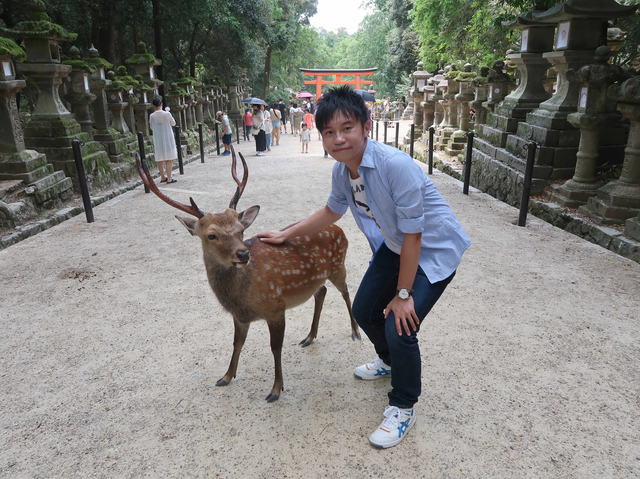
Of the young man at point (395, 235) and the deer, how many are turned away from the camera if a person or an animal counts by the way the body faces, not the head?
0

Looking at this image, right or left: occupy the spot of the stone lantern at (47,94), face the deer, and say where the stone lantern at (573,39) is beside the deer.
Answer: left

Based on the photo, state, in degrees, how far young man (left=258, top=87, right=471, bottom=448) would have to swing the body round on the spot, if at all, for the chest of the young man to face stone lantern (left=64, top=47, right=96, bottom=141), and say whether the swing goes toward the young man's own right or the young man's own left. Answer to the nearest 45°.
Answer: approximately 90° to the young man's own right

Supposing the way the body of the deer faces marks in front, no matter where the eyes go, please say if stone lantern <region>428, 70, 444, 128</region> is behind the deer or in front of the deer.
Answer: behind

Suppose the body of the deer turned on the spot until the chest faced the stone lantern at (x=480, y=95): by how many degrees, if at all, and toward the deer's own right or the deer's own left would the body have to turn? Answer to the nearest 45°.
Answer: approximately 180°

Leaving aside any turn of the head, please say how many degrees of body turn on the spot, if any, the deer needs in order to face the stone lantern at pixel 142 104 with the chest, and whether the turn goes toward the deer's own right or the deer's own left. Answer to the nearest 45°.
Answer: approximately 135° to the deer's own right

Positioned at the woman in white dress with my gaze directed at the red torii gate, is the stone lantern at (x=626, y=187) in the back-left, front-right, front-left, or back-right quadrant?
back-right

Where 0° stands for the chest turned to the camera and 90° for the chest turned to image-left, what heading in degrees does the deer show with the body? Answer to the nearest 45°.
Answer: approximately 45°

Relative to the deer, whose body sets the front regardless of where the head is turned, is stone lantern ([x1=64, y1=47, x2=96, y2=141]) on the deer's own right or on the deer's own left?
on the deer's own right

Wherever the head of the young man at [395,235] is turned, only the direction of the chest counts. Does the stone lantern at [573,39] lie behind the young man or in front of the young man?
behind

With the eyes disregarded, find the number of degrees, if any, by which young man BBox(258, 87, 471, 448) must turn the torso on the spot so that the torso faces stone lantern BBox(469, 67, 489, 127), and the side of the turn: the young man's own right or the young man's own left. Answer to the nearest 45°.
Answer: approximately 135° to the young man's own right
